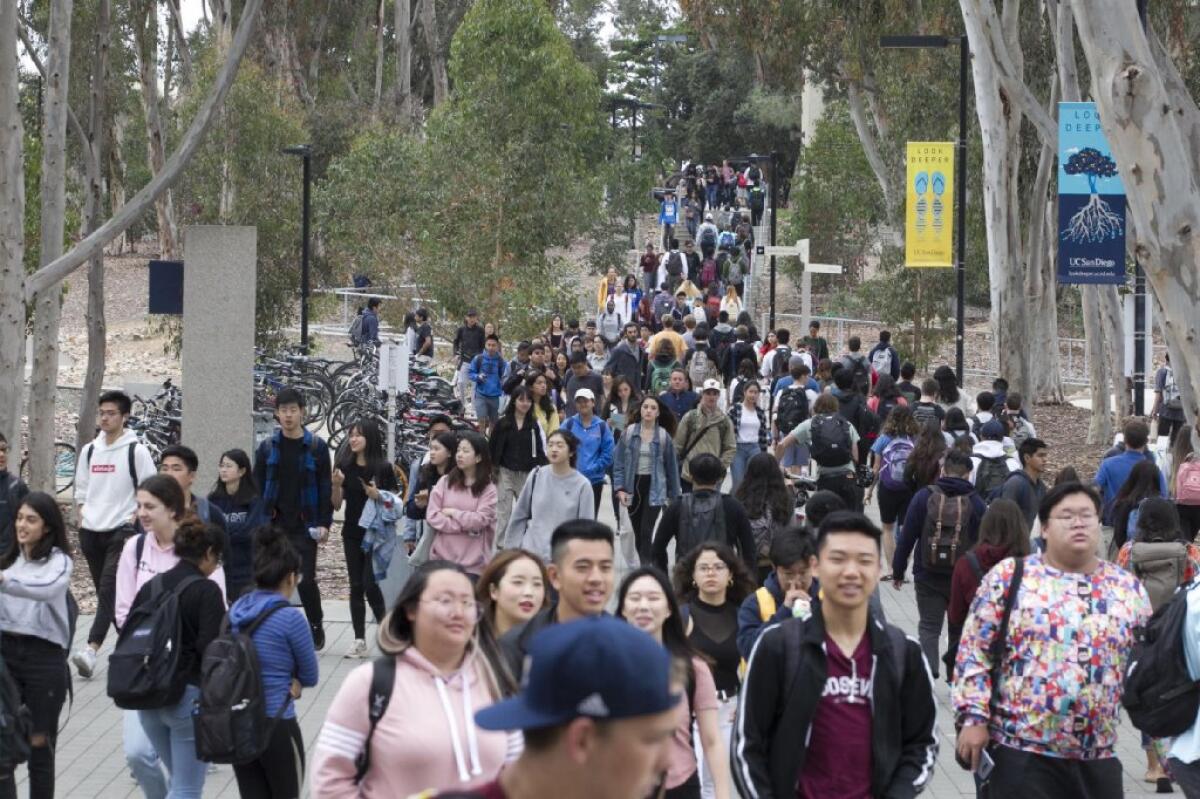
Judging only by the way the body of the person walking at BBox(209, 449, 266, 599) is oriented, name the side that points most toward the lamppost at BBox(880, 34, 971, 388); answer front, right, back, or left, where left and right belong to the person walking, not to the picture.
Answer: back

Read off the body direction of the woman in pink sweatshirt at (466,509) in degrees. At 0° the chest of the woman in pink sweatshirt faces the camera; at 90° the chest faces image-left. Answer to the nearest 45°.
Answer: approximately 45°

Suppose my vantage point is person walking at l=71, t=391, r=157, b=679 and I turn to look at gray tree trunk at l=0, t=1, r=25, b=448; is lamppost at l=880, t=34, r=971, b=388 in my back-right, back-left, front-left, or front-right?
front-right

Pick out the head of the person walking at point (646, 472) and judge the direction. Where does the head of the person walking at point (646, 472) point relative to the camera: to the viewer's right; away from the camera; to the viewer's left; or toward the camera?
toward the camera

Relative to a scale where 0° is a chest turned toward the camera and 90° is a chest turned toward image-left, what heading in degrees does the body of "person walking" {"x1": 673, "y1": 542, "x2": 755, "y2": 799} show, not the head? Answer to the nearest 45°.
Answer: approximately 0°

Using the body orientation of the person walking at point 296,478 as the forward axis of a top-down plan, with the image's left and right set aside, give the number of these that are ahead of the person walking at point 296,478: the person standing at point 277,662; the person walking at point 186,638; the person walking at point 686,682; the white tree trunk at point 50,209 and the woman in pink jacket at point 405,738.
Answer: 4

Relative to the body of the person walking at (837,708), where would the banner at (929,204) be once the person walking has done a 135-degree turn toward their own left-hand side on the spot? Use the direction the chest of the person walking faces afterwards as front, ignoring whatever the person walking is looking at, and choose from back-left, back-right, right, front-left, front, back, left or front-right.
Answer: front-left

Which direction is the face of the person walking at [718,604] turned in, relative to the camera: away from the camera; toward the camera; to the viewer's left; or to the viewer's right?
toward the camera

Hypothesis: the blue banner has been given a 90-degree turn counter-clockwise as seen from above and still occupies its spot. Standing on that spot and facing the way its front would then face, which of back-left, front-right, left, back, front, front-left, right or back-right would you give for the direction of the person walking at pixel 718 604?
right

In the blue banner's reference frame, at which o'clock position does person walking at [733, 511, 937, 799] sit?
The person walking is roughly at 12 o'clock from the blue banner.

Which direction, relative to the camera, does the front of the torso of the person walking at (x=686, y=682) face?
toward the camera

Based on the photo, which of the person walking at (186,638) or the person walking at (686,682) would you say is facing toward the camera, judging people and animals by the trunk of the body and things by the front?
the person walking at (686,682)

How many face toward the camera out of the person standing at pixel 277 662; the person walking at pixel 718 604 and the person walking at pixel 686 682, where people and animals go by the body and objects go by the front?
2

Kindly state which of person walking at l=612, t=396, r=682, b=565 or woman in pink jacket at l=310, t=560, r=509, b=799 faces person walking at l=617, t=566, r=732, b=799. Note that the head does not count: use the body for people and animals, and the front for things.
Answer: person walking at l=612, t=396, r=682, b=565

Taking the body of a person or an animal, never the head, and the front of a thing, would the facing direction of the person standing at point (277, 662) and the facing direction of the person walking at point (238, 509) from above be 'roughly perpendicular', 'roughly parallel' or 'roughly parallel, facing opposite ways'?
roughly parallel, facing opposite ways

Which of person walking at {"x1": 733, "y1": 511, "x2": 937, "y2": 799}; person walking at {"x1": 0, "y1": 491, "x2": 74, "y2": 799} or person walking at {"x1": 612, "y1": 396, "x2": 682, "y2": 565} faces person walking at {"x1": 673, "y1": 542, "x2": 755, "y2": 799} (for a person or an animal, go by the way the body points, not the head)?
person walking at {"x1": 612, "y1": 396, "x2": 682, "y2": 565}

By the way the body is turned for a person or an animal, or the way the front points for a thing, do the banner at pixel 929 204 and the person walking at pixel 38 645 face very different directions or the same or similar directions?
same or similar directions

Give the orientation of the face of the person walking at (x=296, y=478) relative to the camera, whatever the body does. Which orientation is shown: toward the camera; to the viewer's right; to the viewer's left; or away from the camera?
toward the camera

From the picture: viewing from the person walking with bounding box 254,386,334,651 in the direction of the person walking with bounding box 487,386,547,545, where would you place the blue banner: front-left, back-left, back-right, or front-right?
front-right

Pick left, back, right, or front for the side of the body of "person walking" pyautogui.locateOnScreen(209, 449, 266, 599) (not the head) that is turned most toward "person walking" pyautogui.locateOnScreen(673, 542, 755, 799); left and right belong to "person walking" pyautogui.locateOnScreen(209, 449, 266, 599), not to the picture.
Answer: front

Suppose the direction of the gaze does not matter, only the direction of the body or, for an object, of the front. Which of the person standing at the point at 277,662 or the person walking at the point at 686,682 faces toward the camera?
the person walking at the point at 686,682

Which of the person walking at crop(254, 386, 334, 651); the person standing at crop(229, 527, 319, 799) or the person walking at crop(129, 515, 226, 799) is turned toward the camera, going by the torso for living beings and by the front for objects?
the person walking at crop(254, 386, 334, 651)

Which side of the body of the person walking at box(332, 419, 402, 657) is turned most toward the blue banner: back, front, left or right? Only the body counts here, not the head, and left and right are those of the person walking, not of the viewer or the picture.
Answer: back

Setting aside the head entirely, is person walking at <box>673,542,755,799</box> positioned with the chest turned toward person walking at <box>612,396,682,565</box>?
no
